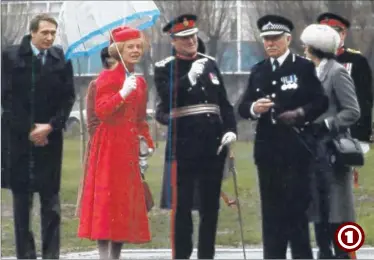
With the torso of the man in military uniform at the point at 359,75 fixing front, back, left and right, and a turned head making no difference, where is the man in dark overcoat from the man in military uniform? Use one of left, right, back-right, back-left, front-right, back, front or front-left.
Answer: front-right

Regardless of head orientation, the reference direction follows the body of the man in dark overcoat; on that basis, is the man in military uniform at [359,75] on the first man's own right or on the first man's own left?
on the first man's own left

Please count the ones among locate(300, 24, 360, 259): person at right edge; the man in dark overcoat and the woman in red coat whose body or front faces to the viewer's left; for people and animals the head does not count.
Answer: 1

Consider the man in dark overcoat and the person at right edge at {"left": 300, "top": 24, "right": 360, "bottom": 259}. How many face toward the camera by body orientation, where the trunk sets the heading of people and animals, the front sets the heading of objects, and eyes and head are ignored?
1

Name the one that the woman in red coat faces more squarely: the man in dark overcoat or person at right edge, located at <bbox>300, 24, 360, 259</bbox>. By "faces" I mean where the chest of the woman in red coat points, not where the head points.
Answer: the person at right edge

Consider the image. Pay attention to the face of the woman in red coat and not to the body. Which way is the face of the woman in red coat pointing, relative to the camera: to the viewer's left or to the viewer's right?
to the viewer's right

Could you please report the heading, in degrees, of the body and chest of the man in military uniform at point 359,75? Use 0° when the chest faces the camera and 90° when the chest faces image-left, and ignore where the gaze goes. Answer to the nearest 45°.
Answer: approximately 45°

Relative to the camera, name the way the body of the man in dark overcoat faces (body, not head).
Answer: toward the camera

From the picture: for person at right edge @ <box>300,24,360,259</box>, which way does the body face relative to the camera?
to the viewer's left

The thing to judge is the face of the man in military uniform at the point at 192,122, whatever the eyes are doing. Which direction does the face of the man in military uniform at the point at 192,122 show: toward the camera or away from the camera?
toward the camera

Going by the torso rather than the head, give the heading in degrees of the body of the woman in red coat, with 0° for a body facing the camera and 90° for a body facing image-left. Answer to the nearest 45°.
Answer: approximately 315°
